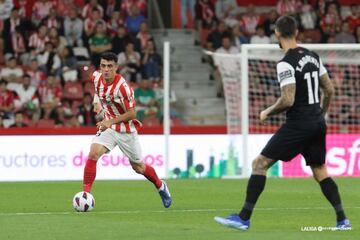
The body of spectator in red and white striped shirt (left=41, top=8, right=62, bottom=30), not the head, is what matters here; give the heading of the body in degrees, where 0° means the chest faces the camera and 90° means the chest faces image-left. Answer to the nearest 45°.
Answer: approximately 0°

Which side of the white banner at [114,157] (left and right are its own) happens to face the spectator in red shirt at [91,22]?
back

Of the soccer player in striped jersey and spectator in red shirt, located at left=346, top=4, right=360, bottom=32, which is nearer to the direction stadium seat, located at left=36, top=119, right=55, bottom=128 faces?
the soccer player in striped jersey

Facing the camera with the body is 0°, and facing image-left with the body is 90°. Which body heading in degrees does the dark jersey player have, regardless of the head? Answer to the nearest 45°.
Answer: approximately 135°

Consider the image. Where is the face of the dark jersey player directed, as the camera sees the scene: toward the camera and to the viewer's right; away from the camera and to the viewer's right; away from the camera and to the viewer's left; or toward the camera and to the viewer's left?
away from the camera and to the viewer's left

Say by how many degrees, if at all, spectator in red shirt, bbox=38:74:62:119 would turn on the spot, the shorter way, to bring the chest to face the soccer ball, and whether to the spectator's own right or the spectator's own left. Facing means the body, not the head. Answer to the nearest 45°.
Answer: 0° — they already face it

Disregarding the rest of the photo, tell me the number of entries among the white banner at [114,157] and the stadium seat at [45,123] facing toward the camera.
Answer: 2

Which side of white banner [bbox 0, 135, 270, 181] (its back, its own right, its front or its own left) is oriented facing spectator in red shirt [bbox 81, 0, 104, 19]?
back

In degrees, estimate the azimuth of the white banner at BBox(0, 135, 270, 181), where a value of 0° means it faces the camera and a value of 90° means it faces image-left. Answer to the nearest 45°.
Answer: approximately 0°
